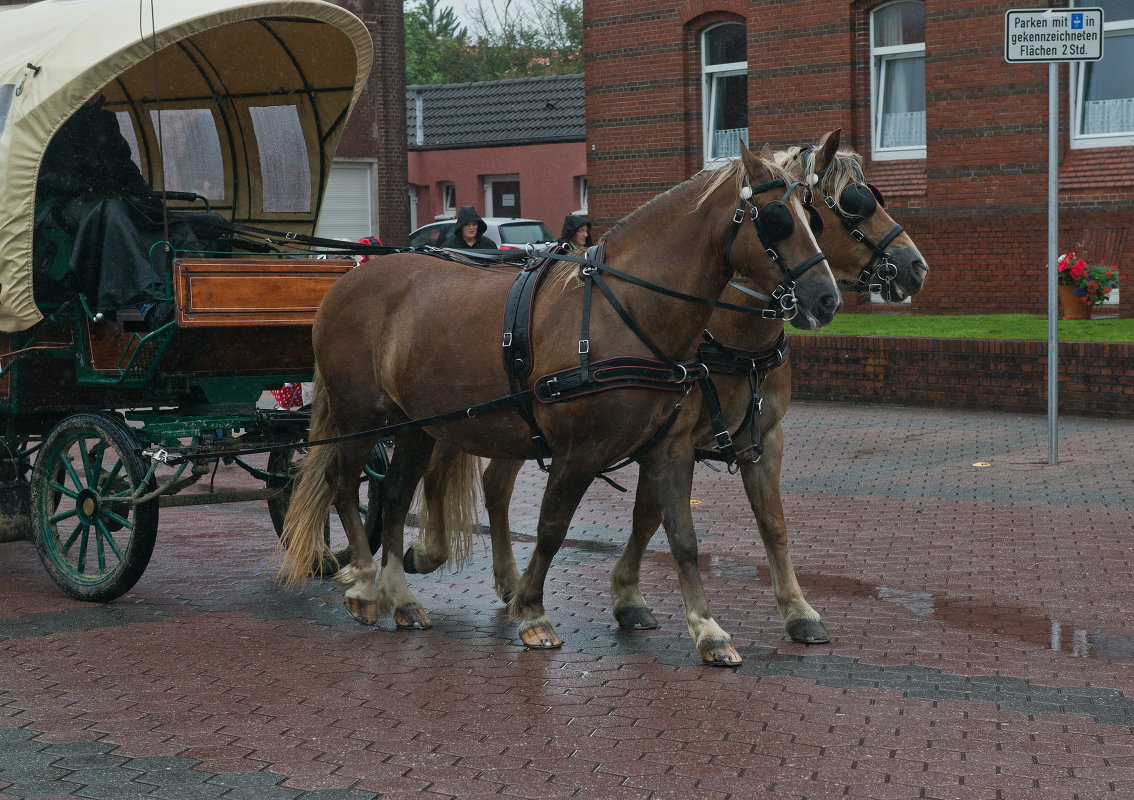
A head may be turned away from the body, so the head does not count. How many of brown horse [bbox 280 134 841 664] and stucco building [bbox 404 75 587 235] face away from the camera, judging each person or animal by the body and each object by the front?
0

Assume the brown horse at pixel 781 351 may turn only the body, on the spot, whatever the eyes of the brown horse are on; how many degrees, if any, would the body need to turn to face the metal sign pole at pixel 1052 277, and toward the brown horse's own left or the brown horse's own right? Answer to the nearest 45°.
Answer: approximately 90° to the brown horse's own left

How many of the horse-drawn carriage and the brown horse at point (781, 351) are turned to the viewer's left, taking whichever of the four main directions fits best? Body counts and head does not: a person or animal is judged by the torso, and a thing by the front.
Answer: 0

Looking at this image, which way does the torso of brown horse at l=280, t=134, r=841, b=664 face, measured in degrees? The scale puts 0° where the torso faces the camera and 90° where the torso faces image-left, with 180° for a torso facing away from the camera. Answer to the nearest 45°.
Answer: approximately 315°

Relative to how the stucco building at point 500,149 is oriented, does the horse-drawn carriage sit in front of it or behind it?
in front

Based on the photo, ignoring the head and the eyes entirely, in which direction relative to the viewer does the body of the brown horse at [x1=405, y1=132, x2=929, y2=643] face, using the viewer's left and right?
facing the viewer and to the right of the viewer

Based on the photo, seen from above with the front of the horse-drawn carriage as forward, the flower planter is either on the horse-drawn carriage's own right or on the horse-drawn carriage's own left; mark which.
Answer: on the horse-drawn carriage's own left

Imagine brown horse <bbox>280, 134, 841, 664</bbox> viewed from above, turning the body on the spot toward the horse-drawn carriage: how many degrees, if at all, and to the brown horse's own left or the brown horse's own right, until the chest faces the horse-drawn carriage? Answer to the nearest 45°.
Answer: approximately 180°

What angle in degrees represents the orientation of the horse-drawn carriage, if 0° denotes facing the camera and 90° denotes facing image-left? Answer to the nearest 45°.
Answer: approximately 315°
